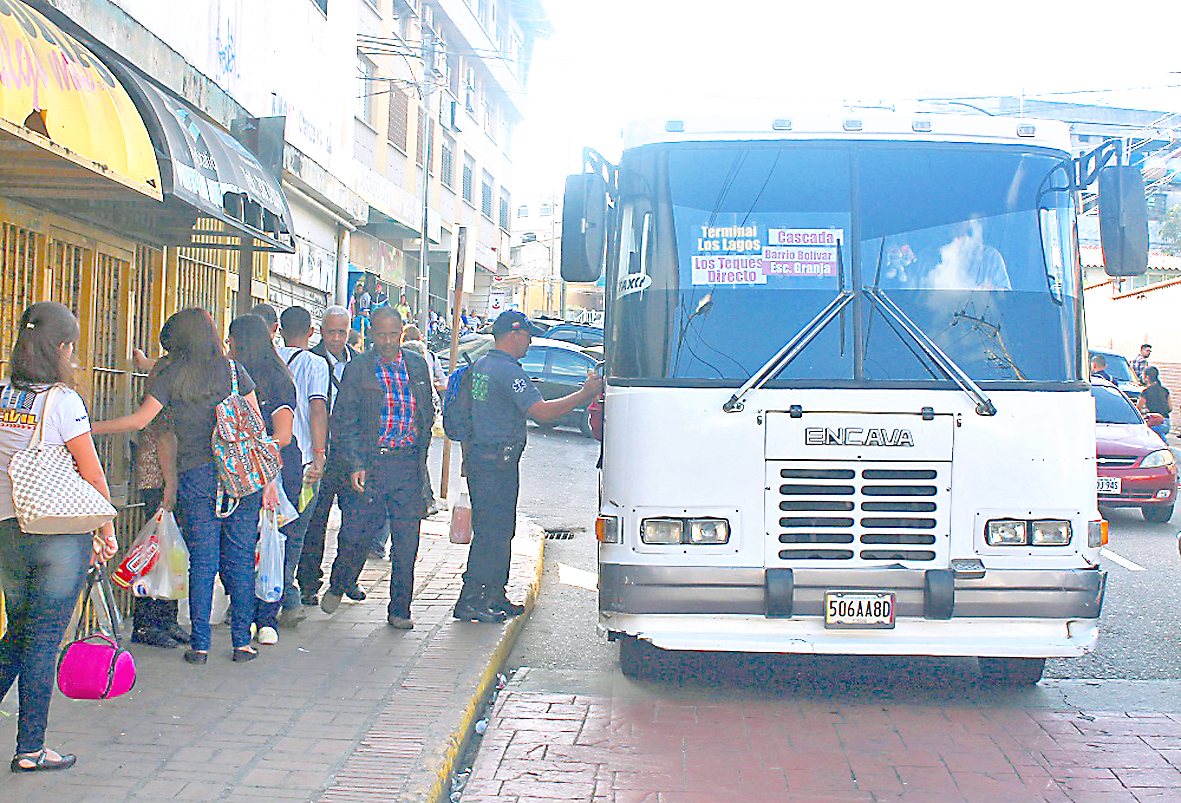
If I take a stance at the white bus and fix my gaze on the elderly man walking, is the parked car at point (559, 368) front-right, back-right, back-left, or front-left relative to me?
front-right

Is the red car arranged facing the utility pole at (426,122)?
no

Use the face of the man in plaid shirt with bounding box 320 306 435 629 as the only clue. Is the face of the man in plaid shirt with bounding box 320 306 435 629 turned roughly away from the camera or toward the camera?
toward the camera

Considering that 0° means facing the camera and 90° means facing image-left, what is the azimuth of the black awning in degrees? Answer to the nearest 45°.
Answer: approximately 315°

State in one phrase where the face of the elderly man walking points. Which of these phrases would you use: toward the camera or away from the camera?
toward the camera

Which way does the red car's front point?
toward the camera

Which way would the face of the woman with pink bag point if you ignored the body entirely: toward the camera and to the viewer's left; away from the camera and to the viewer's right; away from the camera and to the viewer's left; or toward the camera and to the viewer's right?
away from the camera and to the viewer's right

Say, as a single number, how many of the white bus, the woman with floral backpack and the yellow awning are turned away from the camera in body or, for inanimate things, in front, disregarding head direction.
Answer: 1

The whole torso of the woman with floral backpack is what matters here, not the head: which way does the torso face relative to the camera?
away from the camera

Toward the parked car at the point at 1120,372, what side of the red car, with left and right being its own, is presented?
back

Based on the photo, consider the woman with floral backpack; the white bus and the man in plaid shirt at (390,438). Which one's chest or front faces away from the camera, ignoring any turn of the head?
the woman with floral backpack

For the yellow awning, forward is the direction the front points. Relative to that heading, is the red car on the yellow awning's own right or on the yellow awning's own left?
on the yellow awning's own left

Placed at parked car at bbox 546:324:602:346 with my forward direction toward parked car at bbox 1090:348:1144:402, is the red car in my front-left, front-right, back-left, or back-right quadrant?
front-right
